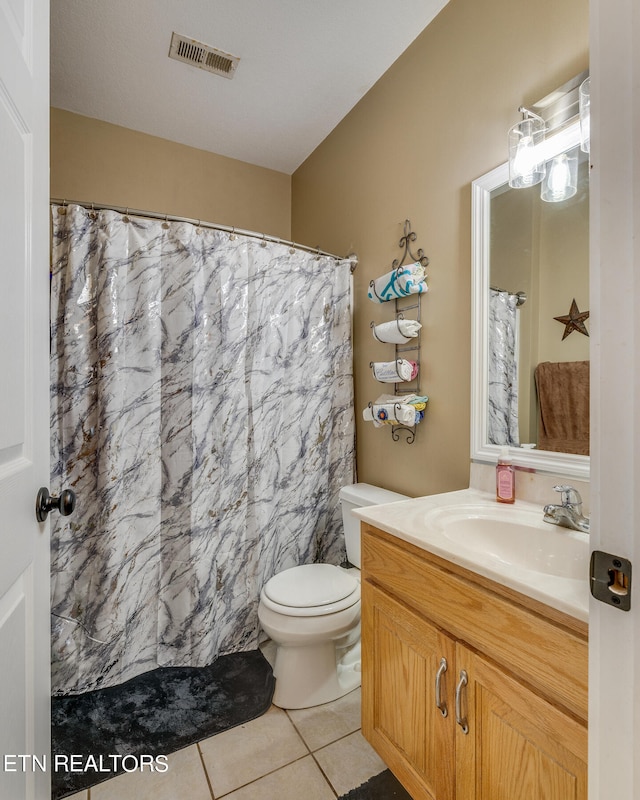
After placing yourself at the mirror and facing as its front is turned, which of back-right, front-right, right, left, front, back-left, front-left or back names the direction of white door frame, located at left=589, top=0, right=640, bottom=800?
front-left

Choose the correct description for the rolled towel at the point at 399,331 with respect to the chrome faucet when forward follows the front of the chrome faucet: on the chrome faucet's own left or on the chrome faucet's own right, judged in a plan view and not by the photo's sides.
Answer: on the chrome faucet's own right

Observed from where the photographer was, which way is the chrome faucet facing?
facing the viewer and to the left of the viewer

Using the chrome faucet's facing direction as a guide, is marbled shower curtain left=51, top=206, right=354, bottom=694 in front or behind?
in front

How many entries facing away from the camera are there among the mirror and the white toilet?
0

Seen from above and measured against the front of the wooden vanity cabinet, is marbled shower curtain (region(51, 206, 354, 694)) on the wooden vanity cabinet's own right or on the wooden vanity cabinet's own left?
on the wooden vanity cabinet's own right

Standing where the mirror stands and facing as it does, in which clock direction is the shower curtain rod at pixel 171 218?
The shower curtain rod is roughly at 1 o'clock from the mirror.
